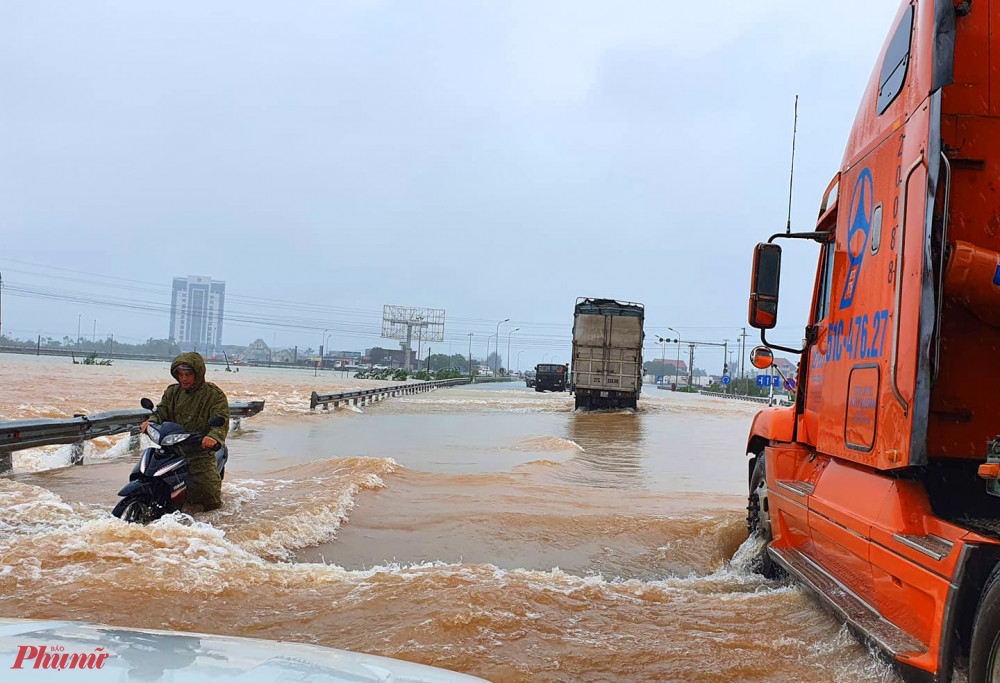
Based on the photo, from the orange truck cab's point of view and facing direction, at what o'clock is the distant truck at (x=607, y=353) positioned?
The distant truck is roughly at 1 o'clock from the orange truck cab.

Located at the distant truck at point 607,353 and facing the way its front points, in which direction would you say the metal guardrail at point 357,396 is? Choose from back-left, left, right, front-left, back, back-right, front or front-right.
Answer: left

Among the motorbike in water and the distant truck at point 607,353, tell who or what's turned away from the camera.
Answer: the distant truck

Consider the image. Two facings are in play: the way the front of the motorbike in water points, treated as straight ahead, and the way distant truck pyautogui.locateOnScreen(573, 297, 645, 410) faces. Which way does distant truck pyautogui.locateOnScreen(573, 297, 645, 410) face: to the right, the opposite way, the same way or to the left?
the opposite way

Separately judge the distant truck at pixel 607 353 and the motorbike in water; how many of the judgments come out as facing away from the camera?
1

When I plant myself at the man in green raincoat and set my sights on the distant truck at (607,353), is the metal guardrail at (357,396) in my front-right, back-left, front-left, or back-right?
front-left

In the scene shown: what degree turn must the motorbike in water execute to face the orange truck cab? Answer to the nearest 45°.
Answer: approximately 90° to its left

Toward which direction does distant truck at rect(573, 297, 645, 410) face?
away from the camera

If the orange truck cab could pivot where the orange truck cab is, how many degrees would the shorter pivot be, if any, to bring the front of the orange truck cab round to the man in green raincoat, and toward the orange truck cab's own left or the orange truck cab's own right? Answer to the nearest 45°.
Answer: approximately 45° to the orange truck cab's own left

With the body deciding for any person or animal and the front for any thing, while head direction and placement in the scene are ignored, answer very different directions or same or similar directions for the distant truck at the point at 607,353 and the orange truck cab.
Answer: same or similar directions

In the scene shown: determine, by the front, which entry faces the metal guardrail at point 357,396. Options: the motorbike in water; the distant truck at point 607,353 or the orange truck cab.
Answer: the orange truck cab

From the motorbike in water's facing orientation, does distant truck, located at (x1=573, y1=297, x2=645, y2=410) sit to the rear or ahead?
to the rear

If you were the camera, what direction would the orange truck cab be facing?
facing away from the viewer and to the left of the viewer

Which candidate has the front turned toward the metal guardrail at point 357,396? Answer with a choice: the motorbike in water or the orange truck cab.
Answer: the orange truck cab
